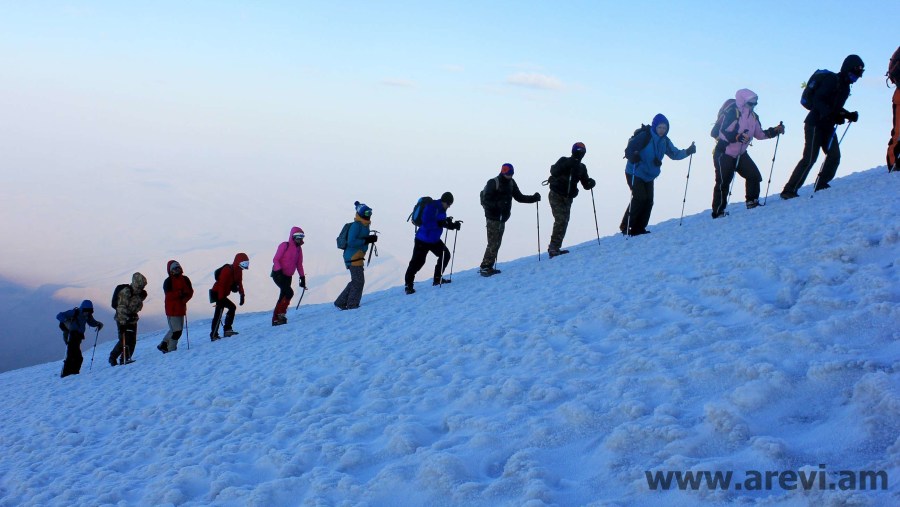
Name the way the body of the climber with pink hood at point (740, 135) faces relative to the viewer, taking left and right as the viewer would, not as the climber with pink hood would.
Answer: facing the viewer and to the right of the viewer

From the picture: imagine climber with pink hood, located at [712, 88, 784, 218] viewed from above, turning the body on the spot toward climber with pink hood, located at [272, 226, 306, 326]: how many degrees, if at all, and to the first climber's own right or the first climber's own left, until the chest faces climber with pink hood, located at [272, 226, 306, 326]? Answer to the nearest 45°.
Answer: approximately 135° to the first climber's own right
